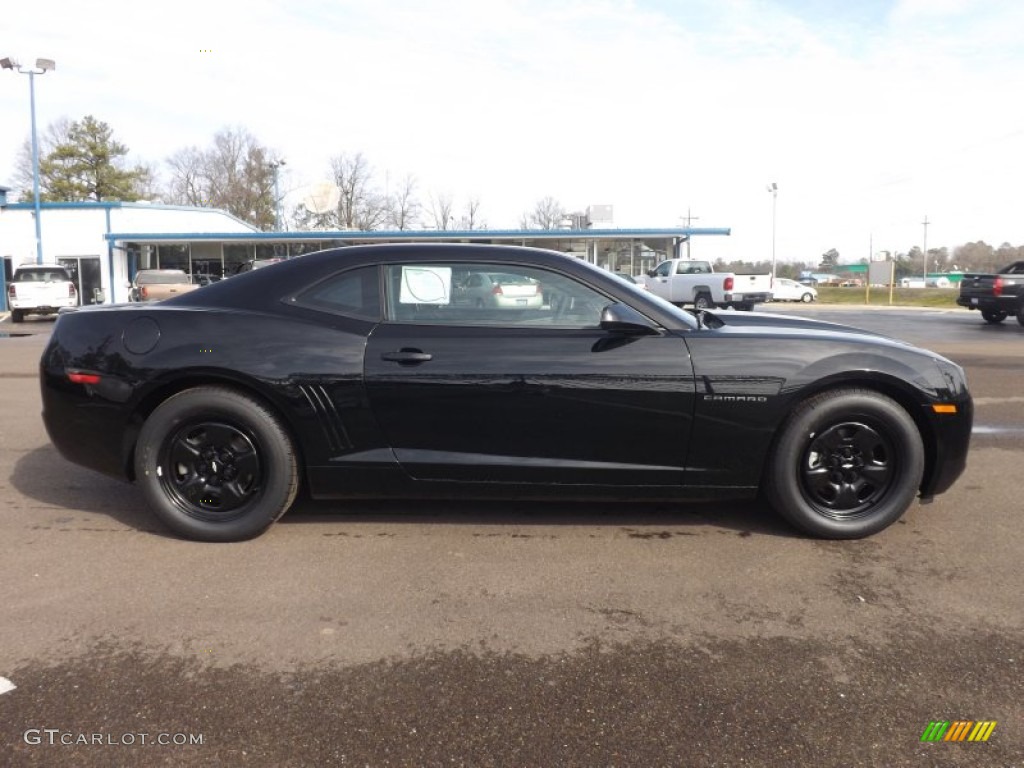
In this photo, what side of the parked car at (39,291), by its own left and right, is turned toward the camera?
back

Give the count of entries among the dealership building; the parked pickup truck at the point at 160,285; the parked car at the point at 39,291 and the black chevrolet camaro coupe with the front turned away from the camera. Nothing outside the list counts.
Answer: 2

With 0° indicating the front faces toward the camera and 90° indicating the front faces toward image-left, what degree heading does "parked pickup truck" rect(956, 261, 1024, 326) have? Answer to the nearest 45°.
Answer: approximately 225°

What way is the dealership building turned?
toward the camera

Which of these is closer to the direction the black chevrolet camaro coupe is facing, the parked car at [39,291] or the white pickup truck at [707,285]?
the white pickup truck

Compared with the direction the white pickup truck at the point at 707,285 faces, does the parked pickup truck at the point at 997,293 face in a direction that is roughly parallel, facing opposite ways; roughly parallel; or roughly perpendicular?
roughly perpendicular

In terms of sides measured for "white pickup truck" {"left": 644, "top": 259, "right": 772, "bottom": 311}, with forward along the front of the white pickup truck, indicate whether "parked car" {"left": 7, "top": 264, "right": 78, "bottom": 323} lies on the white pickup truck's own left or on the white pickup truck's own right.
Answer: on the white pickup truck's own left

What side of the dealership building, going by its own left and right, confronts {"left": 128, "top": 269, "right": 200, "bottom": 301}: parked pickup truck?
front

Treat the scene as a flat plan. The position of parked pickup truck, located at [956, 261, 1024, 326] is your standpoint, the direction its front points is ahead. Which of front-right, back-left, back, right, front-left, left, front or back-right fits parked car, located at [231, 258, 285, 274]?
back

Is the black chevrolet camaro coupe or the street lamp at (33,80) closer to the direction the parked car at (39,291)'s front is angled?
the street lamp

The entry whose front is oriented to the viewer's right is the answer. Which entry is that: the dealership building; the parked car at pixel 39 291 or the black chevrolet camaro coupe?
the black chevrolet camaro coupe

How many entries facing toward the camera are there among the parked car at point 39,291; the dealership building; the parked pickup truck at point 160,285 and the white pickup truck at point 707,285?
1

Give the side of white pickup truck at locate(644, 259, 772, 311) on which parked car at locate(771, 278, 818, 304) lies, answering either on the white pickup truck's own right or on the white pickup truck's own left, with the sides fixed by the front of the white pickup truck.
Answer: on the white pickup truck's own right

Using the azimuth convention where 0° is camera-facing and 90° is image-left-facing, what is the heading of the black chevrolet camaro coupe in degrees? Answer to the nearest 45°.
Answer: approximately 270°

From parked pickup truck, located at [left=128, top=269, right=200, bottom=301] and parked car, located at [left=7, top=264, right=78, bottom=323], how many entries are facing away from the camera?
2

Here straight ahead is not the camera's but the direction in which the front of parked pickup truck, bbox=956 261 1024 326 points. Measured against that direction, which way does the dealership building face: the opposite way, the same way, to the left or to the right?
to the right
